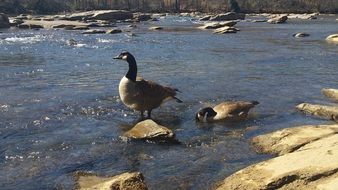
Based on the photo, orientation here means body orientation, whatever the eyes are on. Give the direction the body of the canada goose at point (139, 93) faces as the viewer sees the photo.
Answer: to the viewer's left

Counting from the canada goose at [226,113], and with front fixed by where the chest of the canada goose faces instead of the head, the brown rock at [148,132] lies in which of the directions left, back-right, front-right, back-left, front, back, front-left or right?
front-left

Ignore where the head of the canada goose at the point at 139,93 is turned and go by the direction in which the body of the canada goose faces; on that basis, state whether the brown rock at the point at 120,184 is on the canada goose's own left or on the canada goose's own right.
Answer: on the canada goose's own left

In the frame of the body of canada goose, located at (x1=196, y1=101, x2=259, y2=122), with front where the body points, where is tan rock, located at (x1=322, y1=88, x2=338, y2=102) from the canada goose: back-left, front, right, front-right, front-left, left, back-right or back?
back-right

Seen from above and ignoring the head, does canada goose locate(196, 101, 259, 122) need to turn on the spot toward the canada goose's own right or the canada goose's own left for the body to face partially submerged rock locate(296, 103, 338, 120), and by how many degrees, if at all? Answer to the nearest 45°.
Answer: approximately 180°

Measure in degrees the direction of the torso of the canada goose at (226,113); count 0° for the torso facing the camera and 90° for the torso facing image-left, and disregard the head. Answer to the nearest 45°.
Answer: approximately 90°

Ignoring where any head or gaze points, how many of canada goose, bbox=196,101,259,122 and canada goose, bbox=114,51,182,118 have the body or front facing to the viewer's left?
2

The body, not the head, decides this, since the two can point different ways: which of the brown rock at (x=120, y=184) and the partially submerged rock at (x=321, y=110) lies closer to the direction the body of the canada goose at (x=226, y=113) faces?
the brown rock

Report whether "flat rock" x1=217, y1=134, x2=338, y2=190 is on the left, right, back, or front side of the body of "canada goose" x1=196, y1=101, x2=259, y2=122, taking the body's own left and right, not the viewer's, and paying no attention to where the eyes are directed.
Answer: left

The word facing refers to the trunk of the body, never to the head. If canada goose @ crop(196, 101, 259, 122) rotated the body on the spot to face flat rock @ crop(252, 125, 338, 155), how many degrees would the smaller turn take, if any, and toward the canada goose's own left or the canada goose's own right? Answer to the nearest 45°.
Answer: approximately 135° to the canada goose's own left

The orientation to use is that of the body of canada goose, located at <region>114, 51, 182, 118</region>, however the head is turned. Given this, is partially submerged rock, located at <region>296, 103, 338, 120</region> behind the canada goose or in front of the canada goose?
behind

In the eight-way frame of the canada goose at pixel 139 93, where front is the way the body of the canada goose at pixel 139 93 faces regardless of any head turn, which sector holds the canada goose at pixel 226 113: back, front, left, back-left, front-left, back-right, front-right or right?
back
